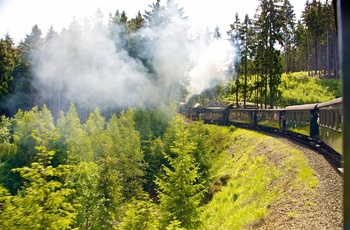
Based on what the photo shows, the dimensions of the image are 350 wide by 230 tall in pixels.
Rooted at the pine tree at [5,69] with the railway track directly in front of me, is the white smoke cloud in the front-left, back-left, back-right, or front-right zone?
front-left

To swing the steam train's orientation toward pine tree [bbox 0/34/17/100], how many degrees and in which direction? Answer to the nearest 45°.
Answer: approximately 45° to its left

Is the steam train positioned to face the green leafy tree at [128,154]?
no

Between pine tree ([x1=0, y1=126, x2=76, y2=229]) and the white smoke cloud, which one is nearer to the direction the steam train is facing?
the white smoke cloud

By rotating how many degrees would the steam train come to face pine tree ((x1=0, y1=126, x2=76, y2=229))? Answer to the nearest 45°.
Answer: approximately 135° to its left

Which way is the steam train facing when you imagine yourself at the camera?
facing away from the viewer and to the left of the viewer

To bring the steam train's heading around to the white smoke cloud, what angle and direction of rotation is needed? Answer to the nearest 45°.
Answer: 0° — it already faces it
